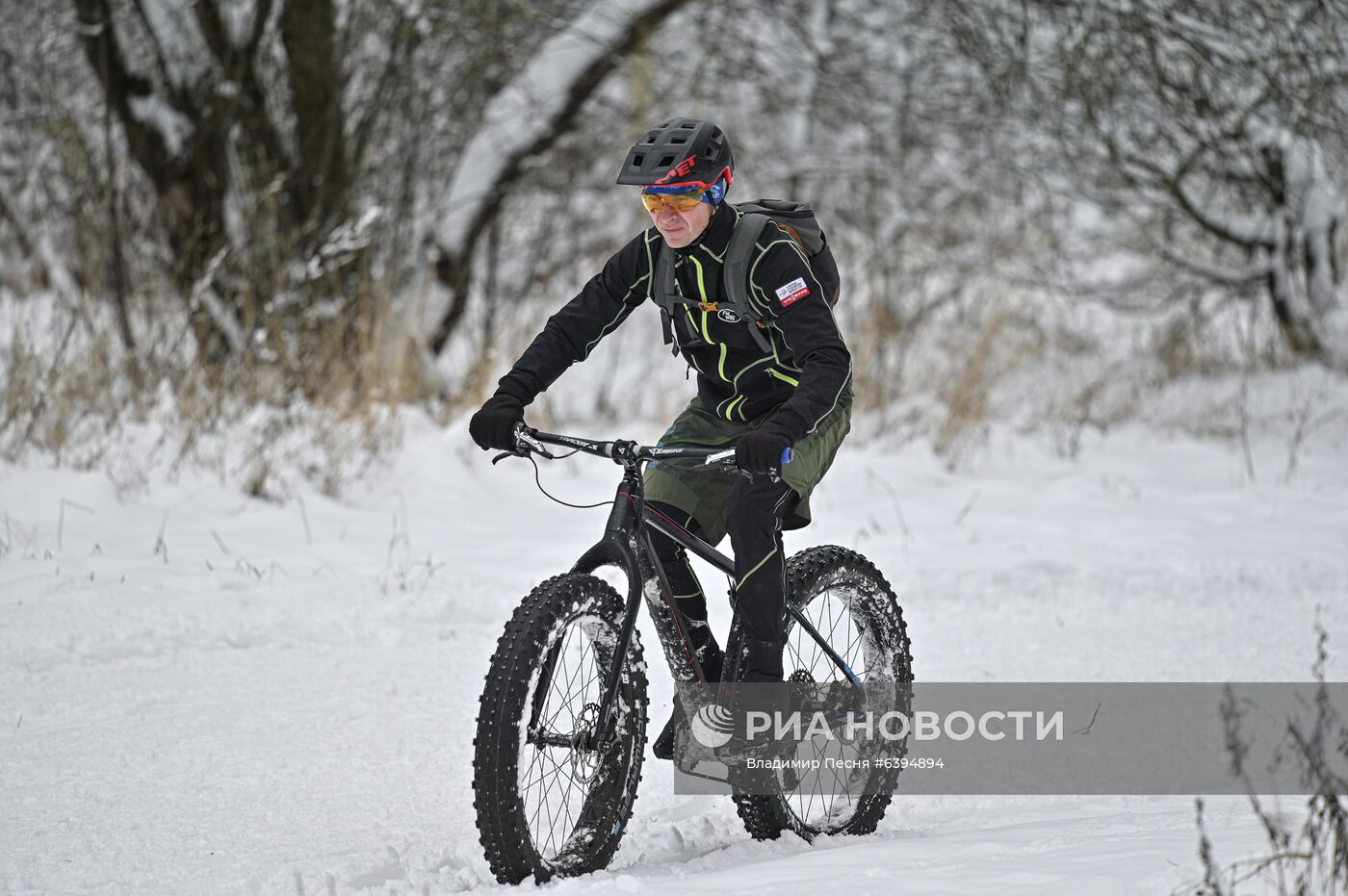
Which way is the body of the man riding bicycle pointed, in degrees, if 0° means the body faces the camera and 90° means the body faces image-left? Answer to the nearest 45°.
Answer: approximately 45°

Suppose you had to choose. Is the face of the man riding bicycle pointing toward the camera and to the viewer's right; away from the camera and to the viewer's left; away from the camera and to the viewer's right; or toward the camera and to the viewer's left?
toward the camera and to the viewer's left
